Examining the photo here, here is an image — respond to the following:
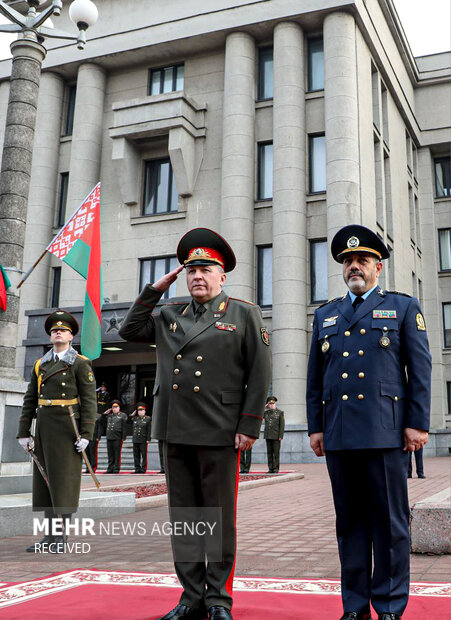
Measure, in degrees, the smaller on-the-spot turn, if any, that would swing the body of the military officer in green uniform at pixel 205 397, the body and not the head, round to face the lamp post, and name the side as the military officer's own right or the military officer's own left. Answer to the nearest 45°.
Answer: approximately 90° to the military officer's own right

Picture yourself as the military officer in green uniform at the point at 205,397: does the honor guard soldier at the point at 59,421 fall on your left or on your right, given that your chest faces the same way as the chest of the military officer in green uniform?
on your right

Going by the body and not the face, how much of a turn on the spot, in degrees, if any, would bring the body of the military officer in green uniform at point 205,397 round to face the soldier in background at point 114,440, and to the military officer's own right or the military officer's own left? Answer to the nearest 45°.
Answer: approximately 135° to the military officer's own right

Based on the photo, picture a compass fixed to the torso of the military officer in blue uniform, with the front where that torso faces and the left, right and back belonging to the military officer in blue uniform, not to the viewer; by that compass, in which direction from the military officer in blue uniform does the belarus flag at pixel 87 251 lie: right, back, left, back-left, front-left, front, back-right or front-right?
right

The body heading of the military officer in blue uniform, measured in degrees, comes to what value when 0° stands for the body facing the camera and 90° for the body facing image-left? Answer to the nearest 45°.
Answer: approximately 45°

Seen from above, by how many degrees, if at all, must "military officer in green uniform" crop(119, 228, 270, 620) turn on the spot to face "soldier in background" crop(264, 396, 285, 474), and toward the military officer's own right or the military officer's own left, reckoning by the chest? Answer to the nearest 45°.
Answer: approximately 135° to the military officer's own right
